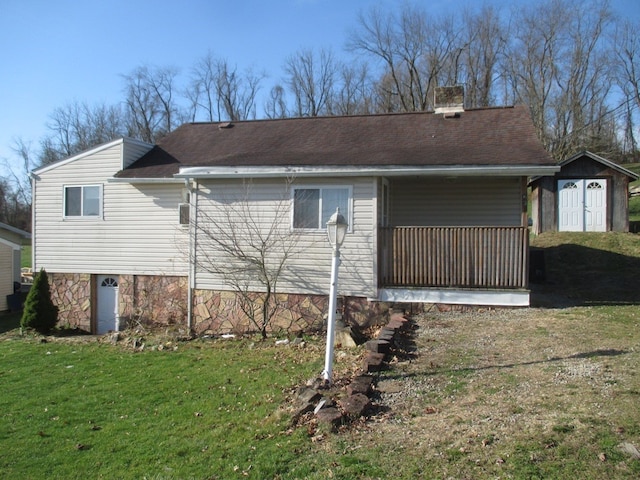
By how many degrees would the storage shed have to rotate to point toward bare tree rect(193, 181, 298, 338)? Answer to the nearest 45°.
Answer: approximately 45° to its right

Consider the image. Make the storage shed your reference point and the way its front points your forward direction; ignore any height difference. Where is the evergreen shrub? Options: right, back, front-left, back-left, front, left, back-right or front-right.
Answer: front-right

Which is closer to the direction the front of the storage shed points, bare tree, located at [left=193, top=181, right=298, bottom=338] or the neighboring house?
the bare tree

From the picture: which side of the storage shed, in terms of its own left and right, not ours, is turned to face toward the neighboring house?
right

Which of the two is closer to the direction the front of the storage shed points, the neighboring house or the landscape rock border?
the landscape rock border

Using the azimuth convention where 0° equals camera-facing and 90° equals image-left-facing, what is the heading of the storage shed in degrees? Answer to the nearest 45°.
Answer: approximately 0°

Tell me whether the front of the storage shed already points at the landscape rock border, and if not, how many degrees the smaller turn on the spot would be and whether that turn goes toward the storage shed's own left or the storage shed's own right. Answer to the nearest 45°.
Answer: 0° — it already faces it

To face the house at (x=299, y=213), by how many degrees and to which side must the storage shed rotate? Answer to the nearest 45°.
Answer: approximately 45° to its right

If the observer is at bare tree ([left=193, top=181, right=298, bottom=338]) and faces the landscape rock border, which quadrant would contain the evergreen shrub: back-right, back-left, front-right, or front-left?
back-right
